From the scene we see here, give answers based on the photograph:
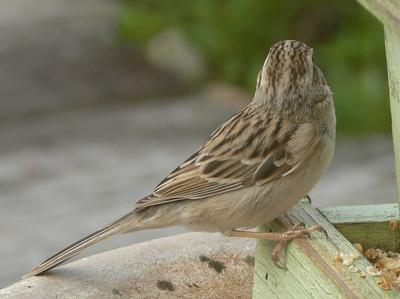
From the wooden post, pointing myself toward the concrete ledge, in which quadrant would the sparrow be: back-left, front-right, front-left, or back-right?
front-right

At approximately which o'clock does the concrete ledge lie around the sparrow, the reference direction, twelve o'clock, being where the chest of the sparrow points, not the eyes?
The concrete ledge is roughly at 6 o'clock from the sparrow.

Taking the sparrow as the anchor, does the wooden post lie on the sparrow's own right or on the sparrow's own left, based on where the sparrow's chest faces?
on the sparrow's own right

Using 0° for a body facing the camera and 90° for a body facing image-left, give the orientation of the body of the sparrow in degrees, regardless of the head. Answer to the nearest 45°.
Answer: approximately 270°
